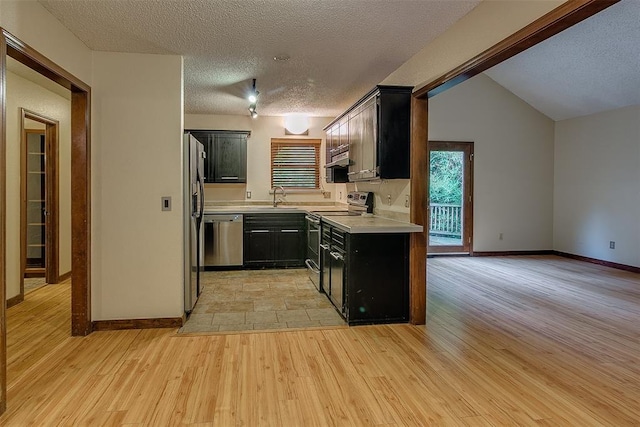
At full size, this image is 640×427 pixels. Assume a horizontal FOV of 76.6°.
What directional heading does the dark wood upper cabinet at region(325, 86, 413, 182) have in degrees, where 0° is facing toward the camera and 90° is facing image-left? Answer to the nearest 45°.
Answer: approximately 90°

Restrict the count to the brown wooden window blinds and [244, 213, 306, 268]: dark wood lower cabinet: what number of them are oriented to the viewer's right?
0

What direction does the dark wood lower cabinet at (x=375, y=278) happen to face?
to the viewer's left

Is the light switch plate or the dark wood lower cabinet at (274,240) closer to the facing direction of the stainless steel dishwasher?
the light switch plate

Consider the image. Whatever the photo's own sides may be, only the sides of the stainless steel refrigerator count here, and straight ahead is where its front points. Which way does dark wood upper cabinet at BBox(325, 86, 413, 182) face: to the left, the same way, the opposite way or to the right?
the opposite way

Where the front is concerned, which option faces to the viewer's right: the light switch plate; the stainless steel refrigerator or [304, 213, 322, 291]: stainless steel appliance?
the stainless steel refrigerator

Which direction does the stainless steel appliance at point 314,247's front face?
to the viewer's left

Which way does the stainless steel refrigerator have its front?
to the viewer's right

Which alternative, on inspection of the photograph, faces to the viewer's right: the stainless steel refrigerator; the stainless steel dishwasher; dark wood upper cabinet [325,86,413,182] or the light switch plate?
the stainless steel refrigerator

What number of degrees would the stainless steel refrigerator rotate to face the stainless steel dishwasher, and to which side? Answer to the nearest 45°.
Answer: approximately 90° to its left

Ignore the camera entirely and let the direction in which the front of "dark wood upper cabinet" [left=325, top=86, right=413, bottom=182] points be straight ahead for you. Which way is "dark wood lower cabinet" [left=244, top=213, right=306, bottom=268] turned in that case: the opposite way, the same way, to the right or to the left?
to the left

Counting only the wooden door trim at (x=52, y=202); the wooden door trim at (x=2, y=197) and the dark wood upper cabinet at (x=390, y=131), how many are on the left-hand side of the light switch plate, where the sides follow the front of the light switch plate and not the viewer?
1

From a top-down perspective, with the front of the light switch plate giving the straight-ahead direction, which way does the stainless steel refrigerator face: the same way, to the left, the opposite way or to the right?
to the left

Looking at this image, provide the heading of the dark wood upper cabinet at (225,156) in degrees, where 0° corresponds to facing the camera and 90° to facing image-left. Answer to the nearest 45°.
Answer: approximately 0°

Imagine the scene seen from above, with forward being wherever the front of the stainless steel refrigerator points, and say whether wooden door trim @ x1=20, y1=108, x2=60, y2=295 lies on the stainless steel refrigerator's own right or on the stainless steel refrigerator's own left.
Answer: on the stainless steel refrigerator's own left

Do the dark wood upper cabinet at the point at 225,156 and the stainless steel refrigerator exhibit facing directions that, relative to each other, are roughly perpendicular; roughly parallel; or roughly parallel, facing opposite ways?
roughly perpendicular
